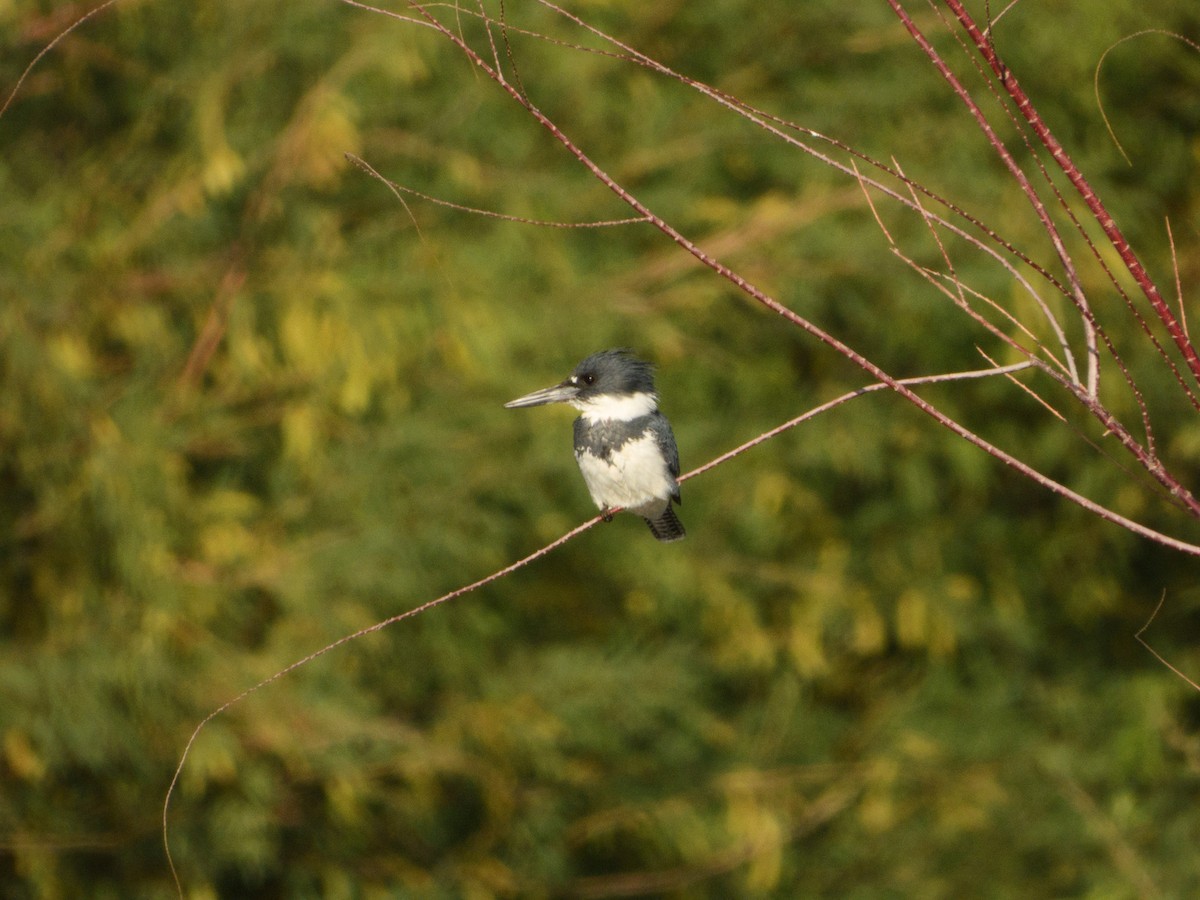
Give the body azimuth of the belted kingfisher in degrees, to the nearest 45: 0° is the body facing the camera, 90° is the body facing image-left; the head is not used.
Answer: approximately 45°
